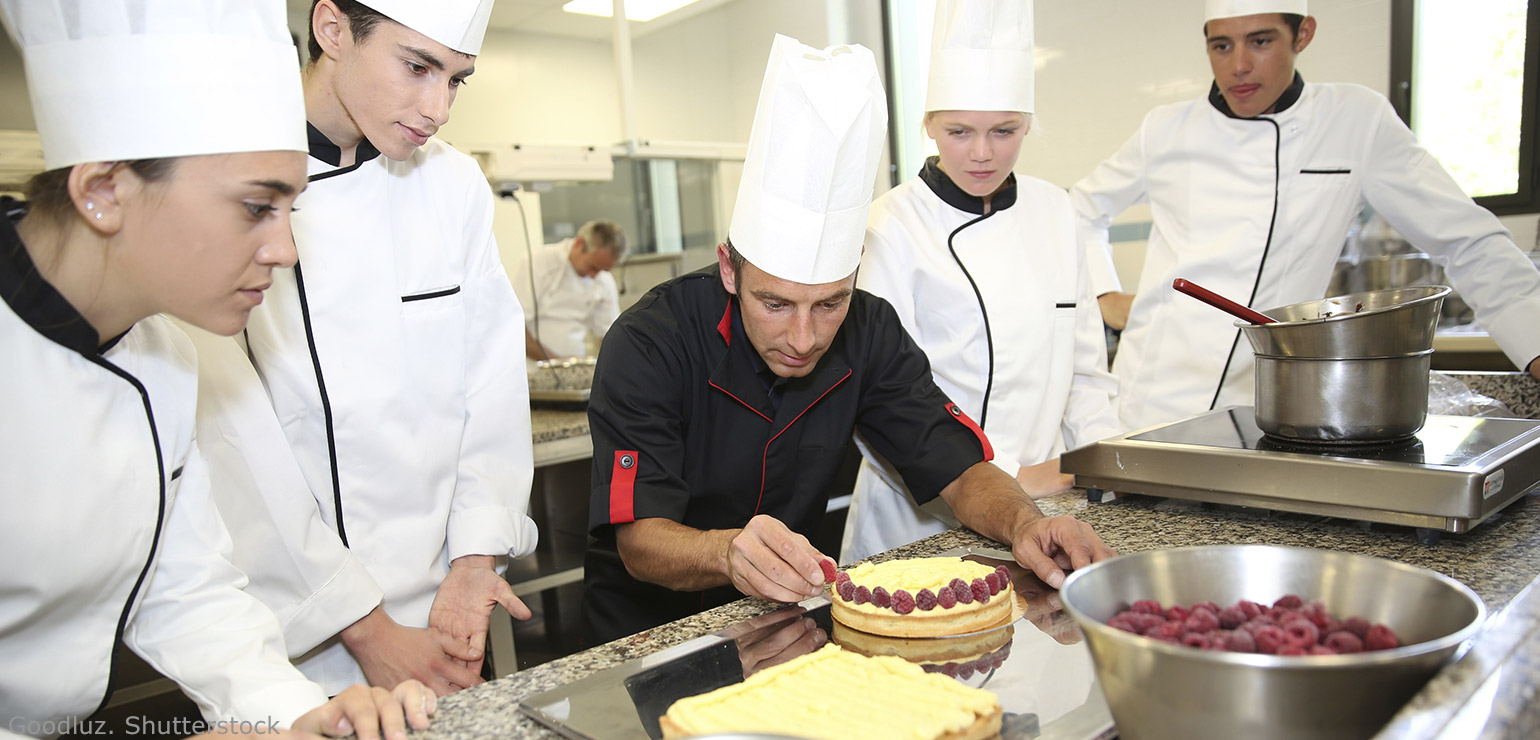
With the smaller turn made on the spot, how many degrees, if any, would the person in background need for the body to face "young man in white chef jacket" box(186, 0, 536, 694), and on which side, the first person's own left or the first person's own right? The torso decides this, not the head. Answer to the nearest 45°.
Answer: approximately 45° to the first person's own right

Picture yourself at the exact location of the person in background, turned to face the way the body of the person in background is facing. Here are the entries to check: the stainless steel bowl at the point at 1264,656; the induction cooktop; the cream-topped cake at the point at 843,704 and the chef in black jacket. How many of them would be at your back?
0

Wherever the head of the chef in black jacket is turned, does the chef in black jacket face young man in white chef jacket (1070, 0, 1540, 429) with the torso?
no

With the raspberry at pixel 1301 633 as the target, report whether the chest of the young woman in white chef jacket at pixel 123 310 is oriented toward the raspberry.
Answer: yes

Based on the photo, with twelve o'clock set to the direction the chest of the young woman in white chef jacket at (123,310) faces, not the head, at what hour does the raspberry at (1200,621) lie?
The raspberry is roughly at 12 o'clock from the young woman in white chef jacket.

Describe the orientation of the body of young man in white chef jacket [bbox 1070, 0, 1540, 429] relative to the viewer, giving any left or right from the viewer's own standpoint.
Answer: facing the viewer

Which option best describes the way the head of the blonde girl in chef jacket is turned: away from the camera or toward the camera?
toward the camera

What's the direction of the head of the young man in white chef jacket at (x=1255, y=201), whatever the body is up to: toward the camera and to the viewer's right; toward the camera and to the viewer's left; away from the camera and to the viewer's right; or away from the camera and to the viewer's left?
toward the camera and to the viewer's left

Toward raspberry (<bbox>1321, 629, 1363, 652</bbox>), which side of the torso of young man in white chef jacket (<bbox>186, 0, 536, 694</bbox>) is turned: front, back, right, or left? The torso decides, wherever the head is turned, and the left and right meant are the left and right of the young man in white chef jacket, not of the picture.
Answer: front

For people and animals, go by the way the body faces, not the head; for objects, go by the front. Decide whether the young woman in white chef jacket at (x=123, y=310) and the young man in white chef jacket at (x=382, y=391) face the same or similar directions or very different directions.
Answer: same or similar directions

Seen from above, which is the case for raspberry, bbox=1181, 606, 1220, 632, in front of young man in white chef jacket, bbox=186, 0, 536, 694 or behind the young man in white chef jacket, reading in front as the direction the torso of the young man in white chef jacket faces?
in front

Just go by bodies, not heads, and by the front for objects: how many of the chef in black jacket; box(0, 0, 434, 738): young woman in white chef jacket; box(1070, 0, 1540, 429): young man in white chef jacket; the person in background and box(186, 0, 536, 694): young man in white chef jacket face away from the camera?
0

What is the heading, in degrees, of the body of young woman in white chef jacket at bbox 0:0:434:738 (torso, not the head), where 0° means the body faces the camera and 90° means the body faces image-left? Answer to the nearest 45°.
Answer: approximately 315°

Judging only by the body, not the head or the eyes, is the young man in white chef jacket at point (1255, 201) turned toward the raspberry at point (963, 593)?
yes

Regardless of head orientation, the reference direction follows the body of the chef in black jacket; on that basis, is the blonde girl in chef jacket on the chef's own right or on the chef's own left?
on the chef's own left

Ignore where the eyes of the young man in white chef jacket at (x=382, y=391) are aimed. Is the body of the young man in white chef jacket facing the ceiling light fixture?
no

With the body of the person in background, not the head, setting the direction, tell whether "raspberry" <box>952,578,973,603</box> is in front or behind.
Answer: in front

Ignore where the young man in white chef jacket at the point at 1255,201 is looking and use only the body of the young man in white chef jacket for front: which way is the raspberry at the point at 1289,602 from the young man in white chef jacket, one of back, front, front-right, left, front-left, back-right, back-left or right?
front
